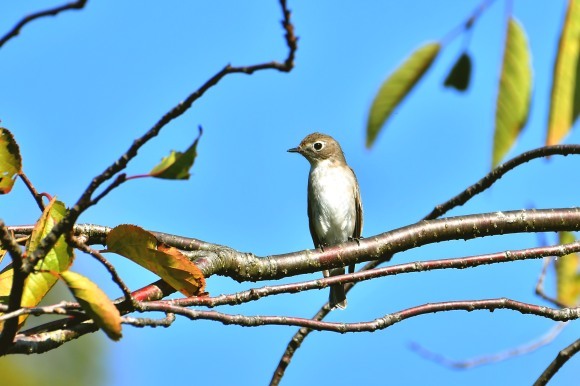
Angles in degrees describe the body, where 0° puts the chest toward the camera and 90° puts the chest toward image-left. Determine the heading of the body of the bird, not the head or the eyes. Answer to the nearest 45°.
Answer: approximately 0°
